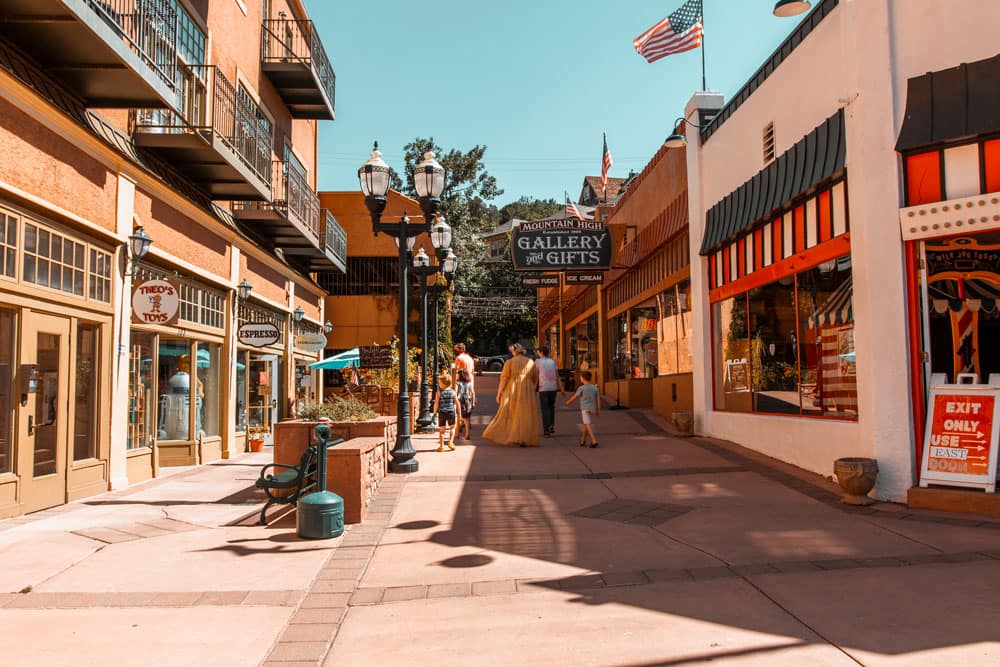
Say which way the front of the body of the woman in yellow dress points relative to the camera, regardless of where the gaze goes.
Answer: away from the camera

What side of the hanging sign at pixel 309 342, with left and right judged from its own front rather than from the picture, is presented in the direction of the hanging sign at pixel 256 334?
front

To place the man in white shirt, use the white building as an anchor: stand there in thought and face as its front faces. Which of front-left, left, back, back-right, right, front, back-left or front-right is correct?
right

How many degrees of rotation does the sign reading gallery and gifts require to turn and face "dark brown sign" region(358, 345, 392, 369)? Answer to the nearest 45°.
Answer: approximately 90° to its right

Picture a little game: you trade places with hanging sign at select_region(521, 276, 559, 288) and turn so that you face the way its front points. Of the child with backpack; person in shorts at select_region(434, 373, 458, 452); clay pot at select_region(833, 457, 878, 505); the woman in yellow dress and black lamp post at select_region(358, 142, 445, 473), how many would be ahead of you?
5

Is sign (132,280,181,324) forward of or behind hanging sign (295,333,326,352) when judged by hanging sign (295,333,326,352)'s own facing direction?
forward

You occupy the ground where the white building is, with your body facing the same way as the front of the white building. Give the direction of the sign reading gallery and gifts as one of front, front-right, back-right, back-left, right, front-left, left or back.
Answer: right

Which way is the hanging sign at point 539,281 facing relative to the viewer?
toward the camera

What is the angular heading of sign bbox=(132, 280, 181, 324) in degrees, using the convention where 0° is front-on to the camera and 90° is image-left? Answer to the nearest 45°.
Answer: approximately 0°

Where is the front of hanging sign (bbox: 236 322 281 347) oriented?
toward the camera

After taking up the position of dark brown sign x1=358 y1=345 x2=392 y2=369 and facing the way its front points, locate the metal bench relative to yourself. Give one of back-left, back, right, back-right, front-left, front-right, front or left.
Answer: front

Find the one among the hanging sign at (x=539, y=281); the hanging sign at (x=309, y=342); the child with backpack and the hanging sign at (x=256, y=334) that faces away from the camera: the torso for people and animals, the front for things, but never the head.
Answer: the child with backpack

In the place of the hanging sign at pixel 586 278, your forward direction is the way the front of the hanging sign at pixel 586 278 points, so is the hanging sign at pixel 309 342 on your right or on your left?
on your right

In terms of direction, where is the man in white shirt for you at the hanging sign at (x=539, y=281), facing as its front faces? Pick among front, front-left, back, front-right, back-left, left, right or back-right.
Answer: front

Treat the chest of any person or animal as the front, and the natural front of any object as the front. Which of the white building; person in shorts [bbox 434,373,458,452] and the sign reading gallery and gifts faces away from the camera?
the person in shorts
